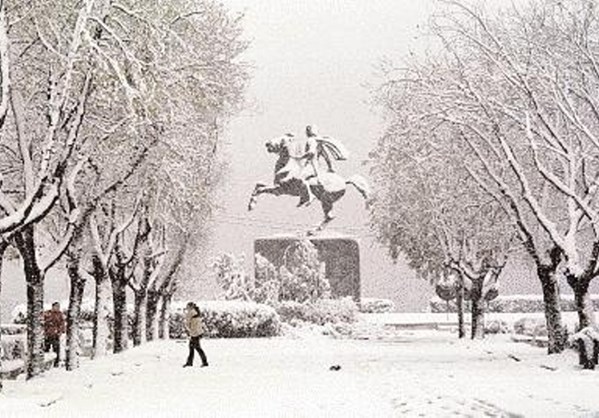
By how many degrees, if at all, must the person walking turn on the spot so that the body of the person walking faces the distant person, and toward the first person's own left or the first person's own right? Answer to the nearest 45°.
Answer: approximately 45° to the first person's own right

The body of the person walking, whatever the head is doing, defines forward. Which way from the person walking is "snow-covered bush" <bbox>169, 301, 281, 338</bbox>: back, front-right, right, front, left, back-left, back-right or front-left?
right

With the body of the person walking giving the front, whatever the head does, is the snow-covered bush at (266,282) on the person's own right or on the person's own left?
on the person's own right

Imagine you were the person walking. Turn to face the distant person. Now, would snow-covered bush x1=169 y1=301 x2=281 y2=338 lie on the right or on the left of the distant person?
right

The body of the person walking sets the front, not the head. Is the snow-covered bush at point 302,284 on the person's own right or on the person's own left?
on the person's own right

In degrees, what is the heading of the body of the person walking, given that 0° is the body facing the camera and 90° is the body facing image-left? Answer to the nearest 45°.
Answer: approximately 90°

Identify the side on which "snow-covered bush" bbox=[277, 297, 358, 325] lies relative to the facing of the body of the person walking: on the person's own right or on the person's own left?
on the person's own right
